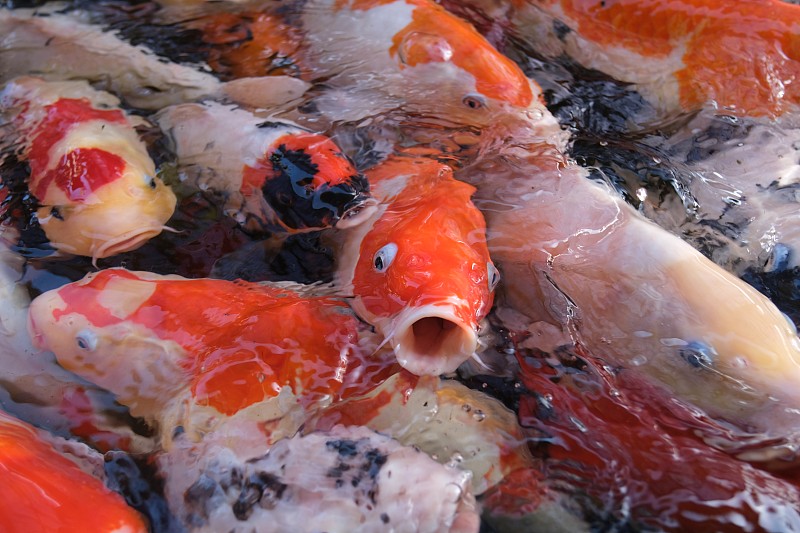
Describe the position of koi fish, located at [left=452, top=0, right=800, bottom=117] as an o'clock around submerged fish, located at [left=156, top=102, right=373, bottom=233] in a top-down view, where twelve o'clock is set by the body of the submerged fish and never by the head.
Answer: The koi fish is roughly at 10 o'clock from the submerged fish.

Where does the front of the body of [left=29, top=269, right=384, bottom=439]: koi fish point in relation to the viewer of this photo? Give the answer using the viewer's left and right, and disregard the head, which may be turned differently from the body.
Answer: facing to the left of the viewer

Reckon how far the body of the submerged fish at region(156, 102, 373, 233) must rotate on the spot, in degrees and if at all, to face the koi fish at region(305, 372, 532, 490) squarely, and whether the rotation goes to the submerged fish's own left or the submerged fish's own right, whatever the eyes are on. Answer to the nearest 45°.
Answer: approximately 45° to the submerged fish's own right

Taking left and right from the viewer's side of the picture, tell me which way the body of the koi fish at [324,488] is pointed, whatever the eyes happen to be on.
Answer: facing to the right of the viewer

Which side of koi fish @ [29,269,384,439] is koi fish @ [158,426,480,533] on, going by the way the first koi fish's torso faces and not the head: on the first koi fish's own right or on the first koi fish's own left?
on the first koi fish's own left

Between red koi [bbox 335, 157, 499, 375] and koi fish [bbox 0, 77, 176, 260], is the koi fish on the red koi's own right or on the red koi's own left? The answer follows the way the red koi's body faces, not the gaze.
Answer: on the red koi's own right
